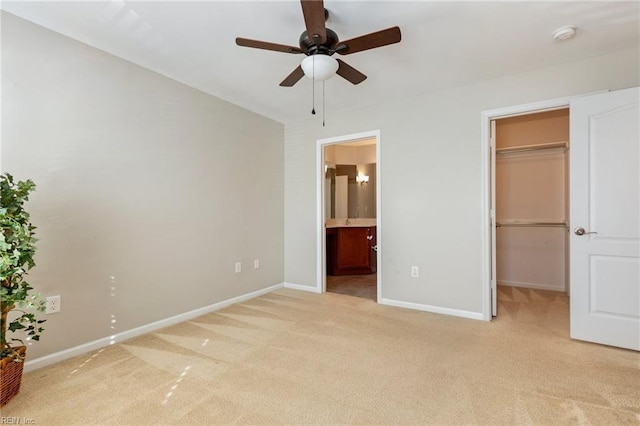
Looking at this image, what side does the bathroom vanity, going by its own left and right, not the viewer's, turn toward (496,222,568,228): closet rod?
left

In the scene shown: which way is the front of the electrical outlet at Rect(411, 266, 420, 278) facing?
toward the camera

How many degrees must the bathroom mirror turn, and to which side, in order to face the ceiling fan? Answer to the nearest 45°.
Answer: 0° — it already faces it

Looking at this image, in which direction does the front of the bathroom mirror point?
toward the camera

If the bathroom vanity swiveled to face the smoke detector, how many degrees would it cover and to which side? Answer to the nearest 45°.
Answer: approximately 45° to its left

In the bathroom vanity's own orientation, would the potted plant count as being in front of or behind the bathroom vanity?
in front

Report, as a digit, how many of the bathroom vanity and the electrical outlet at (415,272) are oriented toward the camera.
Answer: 2

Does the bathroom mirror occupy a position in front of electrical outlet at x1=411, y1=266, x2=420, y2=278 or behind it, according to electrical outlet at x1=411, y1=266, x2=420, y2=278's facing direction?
behind

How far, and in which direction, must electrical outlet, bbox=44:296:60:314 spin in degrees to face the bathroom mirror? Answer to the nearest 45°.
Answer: approximately 90° to its left

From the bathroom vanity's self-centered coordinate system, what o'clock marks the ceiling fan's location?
The ceiling fan is roughly at 12 o'clock from the bathroom vanity.

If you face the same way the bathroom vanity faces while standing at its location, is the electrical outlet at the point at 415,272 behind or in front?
in front

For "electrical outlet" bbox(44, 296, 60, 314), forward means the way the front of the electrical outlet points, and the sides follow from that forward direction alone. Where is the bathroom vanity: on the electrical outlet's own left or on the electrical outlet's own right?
on the electrical outlet's own left

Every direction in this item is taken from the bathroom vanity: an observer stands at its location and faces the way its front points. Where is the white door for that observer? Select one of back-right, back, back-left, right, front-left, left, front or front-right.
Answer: front-left

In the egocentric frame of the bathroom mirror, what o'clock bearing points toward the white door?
The white door is roughly at 11 o'clock from the bathroom mirror.

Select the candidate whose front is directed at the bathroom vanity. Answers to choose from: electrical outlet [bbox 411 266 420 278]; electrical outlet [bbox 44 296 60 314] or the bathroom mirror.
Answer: the bathroom mirror
